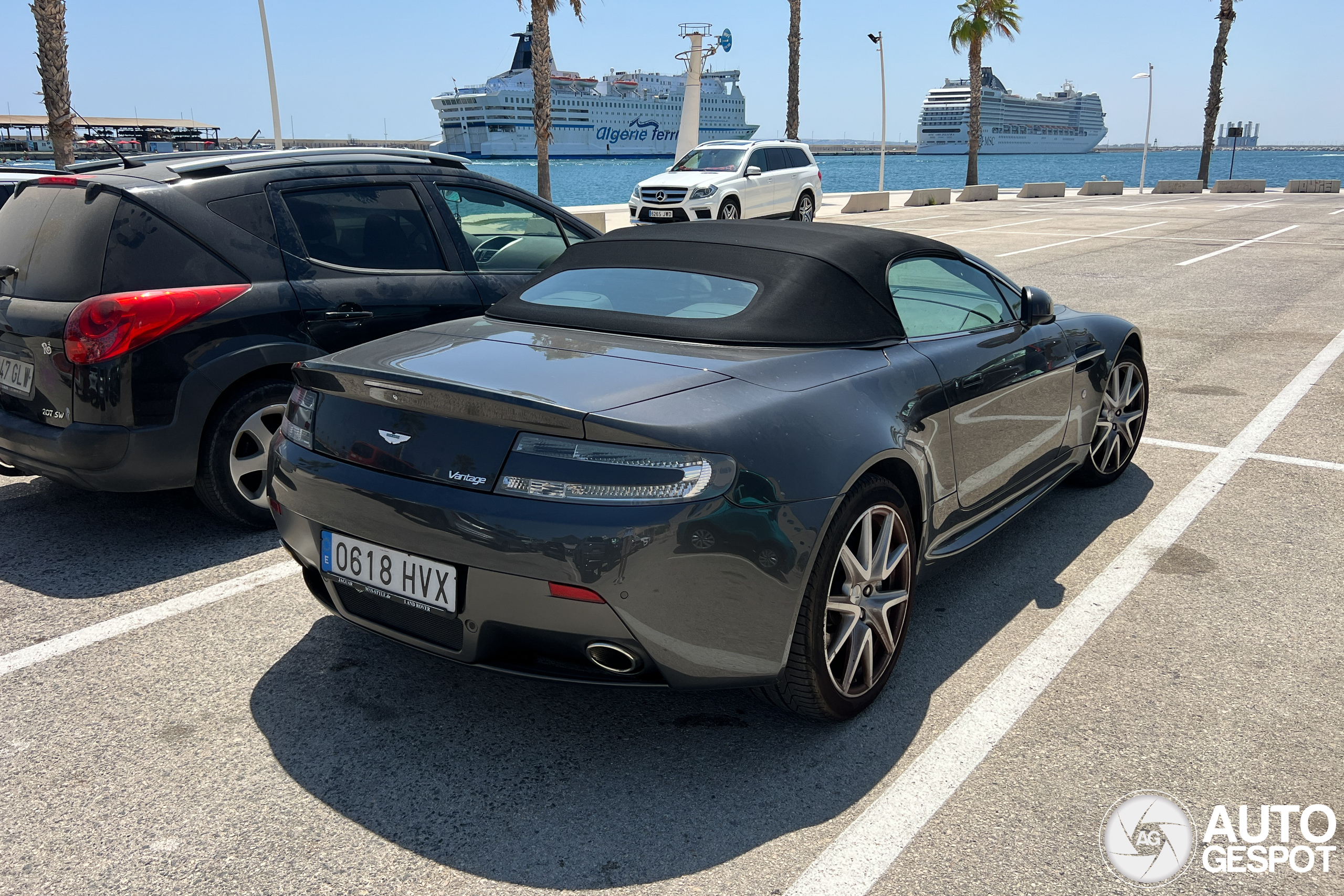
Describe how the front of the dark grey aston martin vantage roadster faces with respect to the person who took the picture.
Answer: facing away from the viewer and to the right of the viewer

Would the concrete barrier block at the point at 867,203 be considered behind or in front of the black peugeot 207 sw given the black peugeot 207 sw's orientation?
in front

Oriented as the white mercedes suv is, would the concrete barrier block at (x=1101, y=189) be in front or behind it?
behind

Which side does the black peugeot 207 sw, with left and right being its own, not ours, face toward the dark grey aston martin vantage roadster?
right

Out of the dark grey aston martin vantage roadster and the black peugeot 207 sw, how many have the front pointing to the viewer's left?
0

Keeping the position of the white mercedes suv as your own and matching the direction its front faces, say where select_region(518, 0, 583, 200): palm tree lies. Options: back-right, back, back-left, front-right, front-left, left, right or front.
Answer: right

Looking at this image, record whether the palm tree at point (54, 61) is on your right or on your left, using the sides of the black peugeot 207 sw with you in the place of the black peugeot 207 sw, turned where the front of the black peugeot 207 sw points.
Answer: on your left

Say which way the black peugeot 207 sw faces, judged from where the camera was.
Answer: facing away from the viewer and to the right of the viewer

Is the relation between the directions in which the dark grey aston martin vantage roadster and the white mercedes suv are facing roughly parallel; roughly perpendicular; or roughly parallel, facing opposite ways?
roughly parallel, facing opposite ways

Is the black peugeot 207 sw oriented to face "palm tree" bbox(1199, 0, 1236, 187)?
yes

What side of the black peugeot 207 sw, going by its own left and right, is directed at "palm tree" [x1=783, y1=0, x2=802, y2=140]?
front

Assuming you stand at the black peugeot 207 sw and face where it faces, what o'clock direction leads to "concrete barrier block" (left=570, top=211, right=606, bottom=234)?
The concrete barrier block is roughly at 11 o'clock from the black peugeot 207 sw.

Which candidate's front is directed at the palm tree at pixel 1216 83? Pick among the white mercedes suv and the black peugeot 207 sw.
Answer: the black peugeot 207 sw

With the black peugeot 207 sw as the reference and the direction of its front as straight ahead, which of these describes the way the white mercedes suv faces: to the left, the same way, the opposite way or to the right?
the opposite way

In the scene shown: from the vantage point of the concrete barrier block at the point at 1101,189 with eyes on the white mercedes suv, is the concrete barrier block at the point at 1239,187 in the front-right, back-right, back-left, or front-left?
back-left

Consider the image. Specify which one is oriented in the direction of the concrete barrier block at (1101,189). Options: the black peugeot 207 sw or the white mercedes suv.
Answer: the black peugeot 207 sw

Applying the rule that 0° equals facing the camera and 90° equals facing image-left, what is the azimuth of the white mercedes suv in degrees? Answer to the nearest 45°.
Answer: approximately 45°

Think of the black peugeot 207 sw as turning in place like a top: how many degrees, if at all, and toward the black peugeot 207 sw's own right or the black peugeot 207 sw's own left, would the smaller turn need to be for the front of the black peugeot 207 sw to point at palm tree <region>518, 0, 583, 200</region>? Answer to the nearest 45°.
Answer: approximately 45° to the black peugeot 207 sw's own left

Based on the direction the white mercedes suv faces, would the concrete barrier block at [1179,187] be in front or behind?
behind
